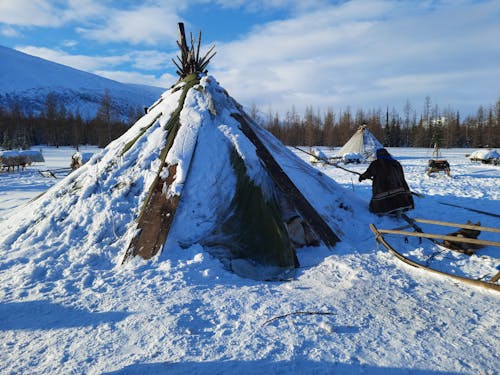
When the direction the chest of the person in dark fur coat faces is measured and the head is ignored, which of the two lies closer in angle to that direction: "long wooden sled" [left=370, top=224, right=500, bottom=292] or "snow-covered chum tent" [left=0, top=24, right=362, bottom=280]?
the snow-covered chum tent

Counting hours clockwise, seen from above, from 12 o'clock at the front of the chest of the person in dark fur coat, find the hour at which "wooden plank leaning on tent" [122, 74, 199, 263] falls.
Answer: The wooden plank leaning on tent is roughly at 9 o'clock from the person in dark fur coat.

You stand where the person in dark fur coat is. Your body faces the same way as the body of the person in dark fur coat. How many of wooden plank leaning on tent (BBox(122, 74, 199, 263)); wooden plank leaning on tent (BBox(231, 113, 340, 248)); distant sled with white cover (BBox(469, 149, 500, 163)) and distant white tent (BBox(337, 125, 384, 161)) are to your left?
2

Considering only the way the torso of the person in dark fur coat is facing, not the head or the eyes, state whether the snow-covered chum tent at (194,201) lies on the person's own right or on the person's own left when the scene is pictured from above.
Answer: on the person's own left

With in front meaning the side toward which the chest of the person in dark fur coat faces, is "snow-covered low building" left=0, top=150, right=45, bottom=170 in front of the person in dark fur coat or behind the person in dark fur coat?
in front

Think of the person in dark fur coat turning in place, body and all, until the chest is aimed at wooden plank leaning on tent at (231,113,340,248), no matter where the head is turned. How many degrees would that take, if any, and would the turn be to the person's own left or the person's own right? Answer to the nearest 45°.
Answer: approximately 90° to the person's own left

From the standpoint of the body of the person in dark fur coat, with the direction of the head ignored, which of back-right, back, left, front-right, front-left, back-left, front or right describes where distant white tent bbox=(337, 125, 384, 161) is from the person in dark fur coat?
front-right

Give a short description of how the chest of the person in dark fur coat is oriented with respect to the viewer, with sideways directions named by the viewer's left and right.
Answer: facing away from the viewer and to the left of the viewer
